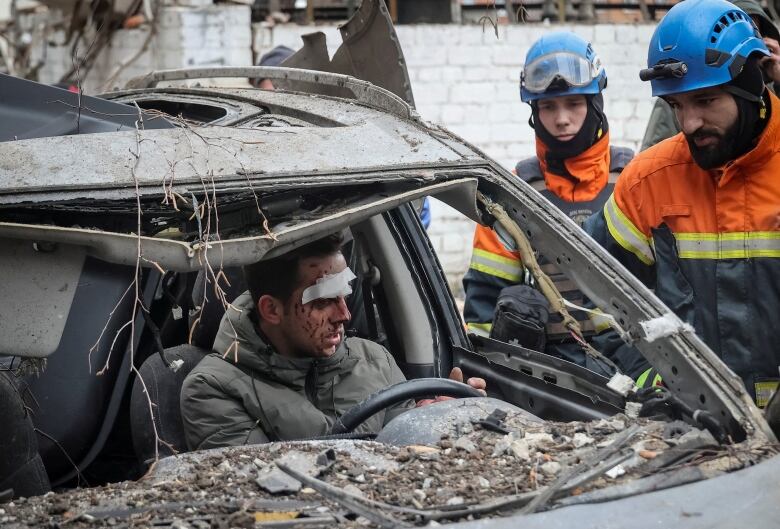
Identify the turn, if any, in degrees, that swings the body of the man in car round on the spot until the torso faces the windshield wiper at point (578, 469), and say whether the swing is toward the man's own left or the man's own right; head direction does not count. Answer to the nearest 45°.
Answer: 0° — they already face it
